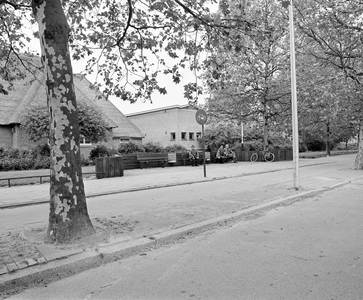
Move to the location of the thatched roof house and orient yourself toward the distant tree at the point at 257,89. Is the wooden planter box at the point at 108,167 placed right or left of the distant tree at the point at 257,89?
right

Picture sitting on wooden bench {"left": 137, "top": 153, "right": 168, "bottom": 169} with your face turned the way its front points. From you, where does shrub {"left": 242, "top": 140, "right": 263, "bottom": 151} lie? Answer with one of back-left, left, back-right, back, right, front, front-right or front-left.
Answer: back-left

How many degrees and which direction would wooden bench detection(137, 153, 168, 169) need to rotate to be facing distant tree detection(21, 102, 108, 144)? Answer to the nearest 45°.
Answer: approximately 90° to its right

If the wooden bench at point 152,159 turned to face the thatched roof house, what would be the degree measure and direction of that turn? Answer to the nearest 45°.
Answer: approximately 135° to its right

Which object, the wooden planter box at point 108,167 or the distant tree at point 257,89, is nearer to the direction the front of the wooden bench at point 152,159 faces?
the wooden planter box

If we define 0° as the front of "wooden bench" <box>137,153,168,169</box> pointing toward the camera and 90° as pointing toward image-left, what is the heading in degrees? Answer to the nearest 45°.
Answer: approximately 0°

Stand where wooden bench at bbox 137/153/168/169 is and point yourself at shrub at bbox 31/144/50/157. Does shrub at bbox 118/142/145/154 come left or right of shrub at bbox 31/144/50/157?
right

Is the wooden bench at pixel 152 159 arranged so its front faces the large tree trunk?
yes

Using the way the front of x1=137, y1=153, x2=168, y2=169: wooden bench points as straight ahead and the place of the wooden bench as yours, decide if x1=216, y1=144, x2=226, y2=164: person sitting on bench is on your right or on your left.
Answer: on your left
